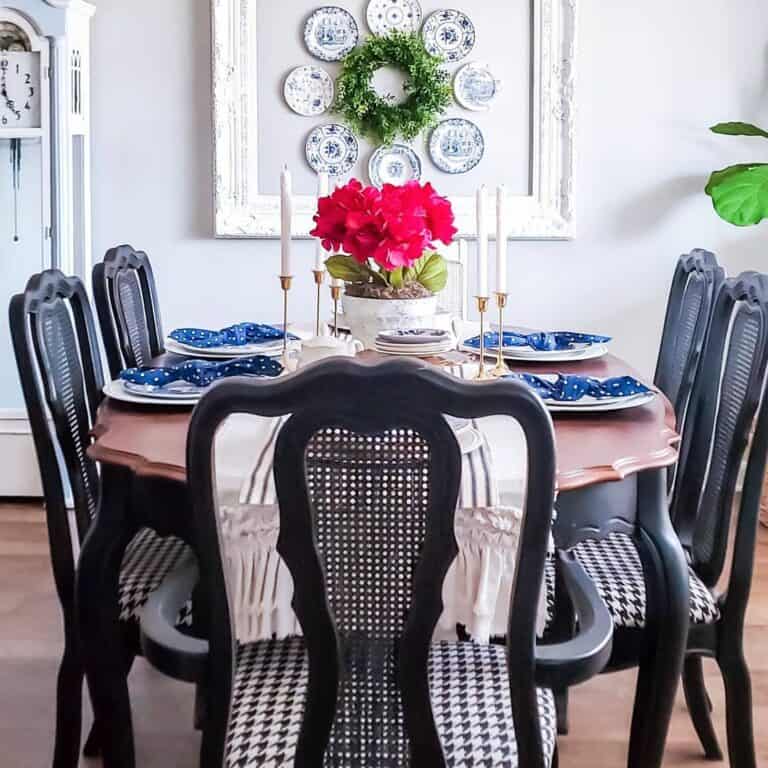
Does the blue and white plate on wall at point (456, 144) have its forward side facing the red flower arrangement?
yes

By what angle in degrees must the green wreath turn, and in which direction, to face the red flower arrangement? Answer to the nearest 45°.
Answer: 0° — it already faces it

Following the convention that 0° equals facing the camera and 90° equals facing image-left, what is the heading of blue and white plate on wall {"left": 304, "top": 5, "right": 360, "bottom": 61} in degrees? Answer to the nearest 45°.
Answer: approximately 0°

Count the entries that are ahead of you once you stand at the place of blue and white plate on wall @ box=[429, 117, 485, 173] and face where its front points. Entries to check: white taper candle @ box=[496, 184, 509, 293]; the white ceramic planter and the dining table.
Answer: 3

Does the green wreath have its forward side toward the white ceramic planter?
yes
